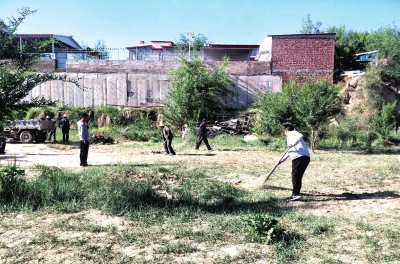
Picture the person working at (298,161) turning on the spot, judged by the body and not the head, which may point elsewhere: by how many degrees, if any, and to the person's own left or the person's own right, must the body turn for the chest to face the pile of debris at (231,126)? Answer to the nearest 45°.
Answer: approximately 90° to the person's own right

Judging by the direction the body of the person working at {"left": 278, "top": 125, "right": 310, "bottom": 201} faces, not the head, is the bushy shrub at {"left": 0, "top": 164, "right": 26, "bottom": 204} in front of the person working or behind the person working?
in front

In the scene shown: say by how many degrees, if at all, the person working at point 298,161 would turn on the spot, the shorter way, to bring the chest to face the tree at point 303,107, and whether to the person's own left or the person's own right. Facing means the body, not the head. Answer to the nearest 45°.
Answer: approximately 90° to the person's own right

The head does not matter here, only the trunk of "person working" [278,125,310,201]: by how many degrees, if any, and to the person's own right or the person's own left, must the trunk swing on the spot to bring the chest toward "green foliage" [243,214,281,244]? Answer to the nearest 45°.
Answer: approximately 90° to the person's own left

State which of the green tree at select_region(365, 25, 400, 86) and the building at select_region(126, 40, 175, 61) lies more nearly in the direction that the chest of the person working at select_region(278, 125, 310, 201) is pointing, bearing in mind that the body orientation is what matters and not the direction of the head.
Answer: the building

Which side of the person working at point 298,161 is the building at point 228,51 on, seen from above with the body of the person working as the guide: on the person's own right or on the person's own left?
on the person's own right

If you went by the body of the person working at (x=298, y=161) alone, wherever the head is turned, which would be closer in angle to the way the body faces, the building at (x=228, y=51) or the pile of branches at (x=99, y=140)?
the pile of branches

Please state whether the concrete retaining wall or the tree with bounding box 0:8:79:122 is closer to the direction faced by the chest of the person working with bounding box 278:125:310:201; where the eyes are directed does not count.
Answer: the tree

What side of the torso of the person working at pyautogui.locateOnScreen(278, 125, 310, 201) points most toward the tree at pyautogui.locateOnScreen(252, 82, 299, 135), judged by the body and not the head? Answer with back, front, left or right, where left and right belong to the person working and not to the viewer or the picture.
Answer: right

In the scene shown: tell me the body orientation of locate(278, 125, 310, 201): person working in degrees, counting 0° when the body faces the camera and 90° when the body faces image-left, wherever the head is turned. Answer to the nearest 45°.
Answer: approximately 90°

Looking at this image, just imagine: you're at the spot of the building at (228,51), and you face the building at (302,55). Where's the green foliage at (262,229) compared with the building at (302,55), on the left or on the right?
right

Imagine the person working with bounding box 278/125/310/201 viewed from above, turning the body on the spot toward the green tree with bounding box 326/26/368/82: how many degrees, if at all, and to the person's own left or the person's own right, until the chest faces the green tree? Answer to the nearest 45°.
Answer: approximately 90° to the person's own right
